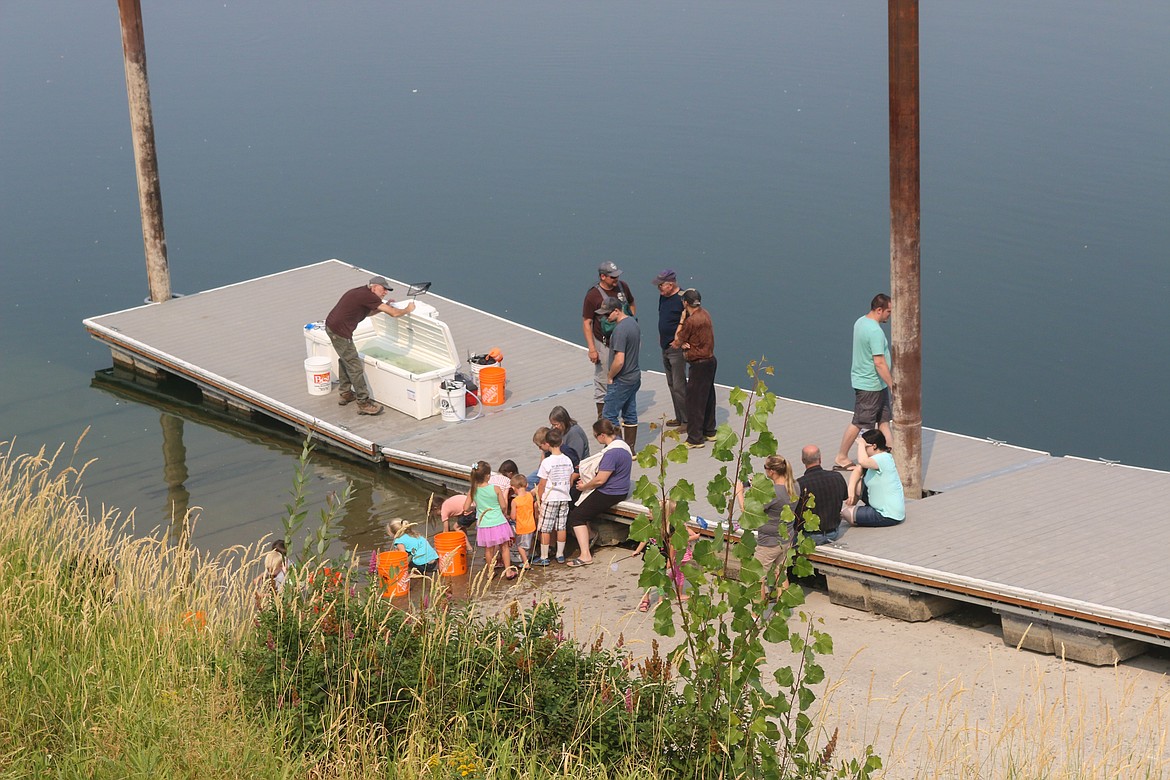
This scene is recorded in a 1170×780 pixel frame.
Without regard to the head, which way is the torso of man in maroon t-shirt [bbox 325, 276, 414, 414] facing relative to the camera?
to the viewer's right

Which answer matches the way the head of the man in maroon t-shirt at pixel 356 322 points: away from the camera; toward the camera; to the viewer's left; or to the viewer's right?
to the viewer's right

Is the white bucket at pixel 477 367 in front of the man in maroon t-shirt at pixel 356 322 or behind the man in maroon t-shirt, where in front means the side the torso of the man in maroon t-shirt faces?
in front

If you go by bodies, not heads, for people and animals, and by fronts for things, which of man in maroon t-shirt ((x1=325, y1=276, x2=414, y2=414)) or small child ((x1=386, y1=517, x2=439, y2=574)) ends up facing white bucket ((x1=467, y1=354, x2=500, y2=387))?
the man in maroon t-shirt

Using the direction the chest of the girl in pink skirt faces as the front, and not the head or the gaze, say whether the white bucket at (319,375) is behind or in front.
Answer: in front

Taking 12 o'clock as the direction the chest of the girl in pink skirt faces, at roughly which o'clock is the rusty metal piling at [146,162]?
The rusty metal piling is roughly at 11 o'clock from the girl in pink skirt.

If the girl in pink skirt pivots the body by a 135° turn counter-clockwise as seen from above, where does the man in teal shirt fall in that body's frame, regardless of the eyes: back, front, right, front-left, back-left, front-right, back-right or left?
back-left

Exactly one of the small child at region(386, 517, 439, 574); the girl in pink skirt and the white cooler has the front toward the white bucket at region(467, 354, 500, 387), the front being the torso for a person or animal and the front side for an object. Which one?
the girl in pink skirt

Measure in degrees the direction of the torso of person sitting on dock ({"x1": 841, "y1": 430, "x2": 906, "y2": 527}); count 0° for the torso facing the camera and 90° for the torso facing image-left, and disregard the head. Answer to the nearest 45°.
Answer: approximately 90°

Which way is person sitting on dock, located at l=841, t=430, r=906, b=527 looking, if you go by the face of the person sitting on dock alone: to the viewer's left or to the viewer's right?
to the viewer's left

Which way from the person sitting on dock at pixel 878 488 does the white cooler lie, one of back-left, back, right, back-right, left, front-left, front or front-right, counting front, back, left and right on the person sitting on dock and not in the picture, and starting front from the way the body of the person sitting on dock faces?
front-right

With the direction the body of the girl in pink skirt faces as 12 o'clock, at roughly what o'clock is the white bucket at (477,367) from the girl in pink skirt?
The white bucket is roughly at 12 o'clock from the girl in pink skirt.

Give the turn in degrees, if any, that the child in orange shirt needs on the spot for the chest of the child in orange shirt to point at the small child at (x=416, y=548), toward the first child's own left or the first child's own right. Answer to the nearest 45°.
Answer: approximately 45° to the first child's own left

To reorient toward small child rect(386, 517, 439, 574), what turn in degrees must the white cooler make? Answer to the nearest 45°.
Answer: approximately 45° to its left

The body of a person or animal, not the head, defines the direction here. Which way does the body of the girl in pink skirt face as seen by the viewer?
away from the camera
